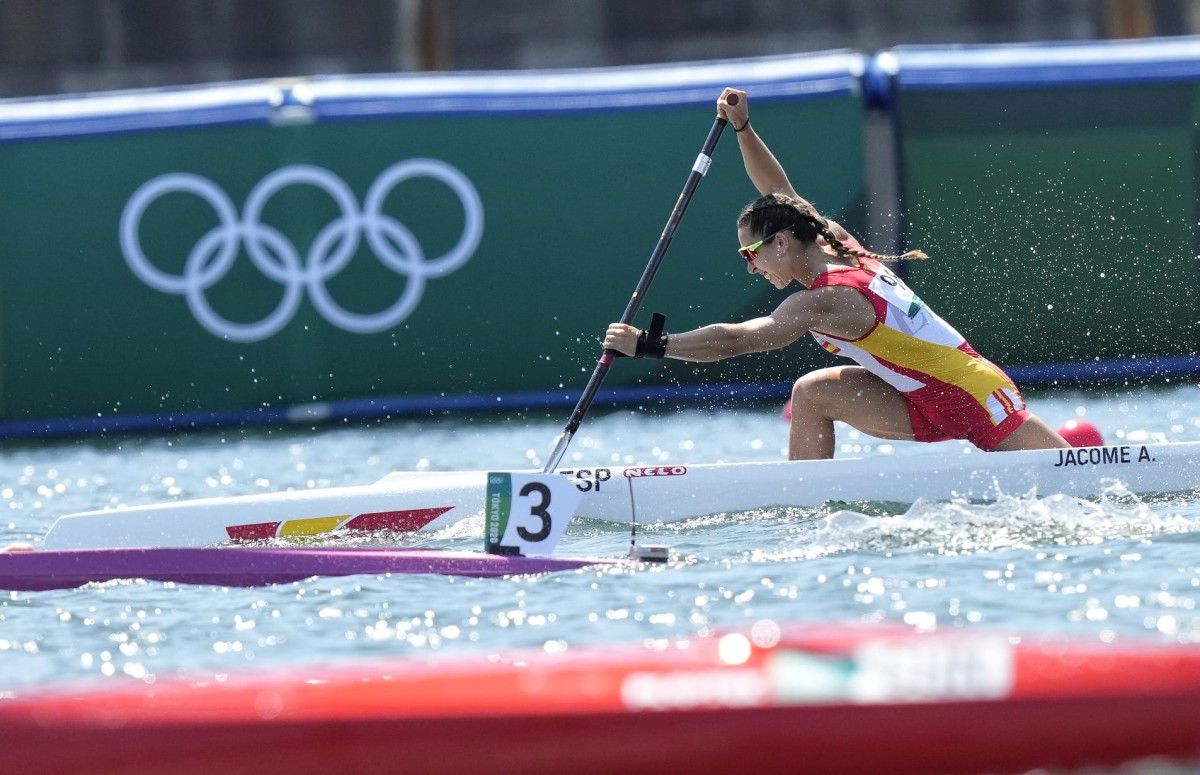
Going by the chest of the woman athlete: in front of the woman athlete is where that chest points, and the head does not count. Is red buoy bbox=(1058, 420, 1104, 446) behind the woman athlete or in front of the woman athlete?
behind

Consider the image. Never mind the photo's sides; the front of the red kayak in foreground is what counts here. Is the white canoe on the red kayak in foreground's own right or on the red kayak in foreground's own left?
on the red kayak in foreground's own right

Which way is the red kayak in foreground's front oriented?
to the viewer's left

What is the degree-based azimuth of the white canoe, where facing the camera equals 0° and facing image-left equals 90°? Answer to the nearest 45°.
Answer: approximately 90°

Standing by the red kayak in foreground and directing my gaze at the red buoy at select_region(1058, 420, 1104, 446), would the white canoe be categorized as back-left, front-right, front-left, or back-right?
front-left

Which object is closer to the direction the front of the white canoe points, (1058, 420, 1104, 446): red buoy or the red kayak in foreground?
the red kayak in foreground

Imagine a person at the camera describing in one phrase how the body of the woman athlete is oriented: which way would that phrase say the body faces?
to the viewer's left

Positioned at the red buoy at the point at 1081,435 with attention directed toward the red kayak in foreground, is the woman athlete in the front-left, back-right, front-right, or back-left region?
front-right

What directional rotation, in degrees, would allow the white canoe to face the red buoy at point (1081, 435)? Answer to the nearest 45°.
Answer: approximately 180°

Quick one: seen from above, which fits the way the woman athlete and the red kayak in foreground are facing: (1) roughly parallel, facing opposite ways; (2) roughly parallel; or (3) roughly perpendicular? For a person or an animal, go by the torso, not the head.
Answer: roughly parallel

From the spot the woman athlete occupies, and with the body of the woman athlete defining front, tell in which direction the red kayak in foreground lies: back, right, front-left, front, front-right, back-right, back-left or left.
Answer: left

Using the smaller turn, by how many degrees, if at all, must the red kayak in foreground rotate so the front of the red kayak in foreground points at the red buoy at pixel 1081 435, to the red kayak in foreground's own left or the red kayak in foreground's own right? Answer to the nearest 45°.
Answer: approximately 135° to the red kayak in foreground's own right

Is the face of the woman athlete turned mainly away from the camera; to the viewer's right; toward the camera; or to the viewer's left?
to the viewer's left

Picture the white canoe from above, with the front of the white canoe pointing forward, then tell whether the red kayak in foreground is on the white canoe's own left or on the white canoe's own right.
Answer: on the white canoe's own left

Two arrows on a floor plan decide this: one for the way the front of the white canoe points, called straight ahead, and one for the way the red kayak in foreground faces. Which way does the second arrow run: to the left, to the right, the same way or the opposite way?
the same way
